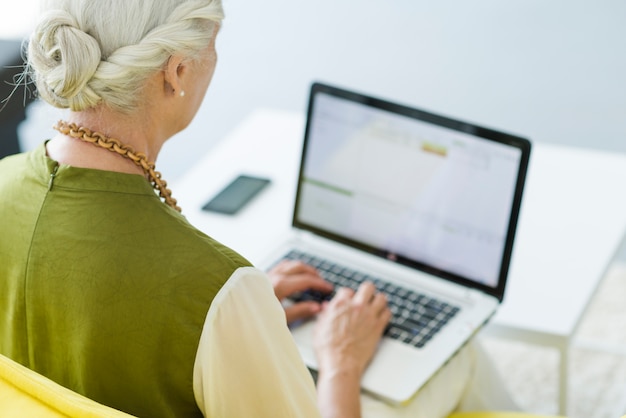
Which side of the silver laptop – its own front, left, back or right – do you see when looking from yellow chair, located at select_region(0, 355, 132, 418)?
front

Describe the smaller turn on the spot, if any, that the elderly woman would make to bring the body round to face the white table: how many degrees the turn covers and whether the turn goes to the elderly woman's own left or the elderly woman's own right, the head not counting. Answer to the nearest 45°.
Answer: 0° — they already face it

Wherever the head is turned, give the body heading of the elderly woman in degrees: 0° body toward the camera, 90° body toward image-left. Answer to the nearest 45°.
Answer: approximately 225°

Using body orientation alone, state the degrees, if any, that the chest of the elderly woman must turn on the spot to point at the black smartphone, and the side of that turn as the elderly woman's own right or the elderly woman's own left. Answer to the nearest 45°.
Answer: approximately 45° to the elderly woman's own left

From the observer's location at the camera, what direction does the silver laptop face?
facing the viewer and to the left of the viewer

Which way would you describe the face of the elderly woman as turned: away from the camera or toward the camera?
away from the camera
